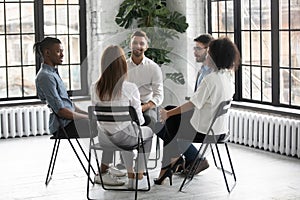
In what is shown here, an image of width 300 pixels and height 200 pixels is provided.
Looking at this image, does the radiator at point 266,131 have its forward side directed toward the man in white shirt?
yes

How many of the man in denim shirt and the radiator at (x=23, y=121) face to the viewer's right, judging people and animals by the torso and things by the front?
1

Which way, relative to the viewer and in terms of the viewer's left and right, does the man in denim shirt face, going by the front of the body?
facing to the right of the viewer

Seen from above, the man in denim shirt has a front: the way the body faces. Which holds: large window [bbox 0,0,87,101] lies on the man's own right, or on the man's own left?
on the man's own left

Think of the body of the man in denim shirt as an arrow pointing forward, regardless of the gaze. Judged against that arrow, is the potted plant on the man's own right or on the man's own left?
on the man's own left

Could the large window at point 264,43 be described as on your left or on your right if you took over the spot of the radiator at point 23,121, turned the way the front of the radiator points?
on your left

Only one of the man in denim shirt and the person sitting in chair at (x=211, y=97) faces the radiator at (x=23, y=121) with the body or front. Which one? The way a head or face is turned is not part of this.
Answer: the person sitting in chair

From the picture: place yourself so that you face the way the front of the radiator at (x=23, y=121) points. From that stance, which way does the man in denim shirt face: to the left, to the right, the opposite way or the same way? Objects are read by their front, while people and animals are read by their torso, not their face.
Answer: to the left

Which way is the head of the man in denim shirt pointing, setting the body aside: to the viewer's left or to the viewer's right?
to the viewer's right

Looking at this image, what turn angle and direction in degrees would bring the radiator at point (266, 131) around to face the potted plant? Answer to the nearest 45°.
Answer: approximately 90° to its right

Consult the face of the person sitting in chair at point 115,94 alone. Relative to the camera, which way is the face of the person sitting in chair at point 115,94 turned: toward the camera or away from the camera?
away from the camera
